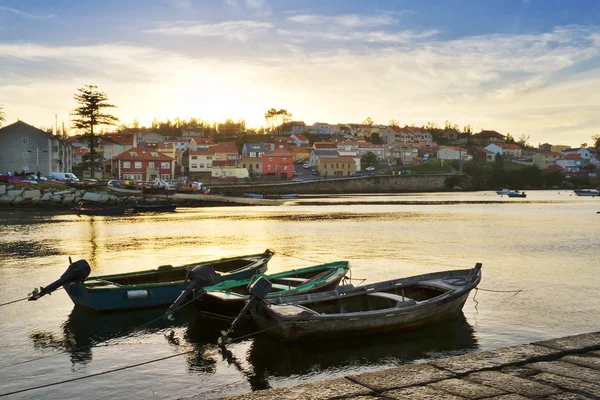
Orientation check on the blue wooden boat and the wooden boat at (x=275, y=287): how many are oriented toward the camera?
0

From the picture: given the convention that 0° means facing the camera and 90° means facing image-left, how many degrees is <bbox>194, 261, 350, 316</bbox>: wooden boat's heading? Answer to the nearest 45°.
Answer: approximately 225°

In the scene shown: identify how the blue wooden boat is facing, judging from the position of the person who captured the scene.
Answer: facing away from the viewer and to the right of the viewer

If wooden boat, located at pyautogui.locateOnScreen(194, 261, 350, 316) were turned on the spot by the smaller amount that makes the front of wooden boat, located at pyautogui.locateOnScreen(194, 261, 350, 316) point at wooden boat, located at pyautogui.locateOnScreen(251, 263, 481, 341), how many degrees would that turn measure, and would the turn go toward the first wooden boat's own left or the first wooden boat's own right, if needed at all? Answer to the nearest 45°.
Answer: approximately 90° to the first wooden boat's own right

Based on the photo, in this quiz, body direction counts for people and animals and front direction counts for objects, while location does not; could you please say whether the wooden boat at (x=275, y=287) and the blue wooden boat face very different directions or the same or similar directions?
same or similar directions

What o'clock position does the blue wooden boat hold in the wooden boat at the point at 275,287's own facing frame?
The blue wooden boat is roughly at 8 o'clock from the wooden boat.

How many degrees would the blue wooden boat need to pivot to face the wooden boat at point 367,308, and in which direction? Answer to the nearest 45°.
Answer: approximately 90° to its right
